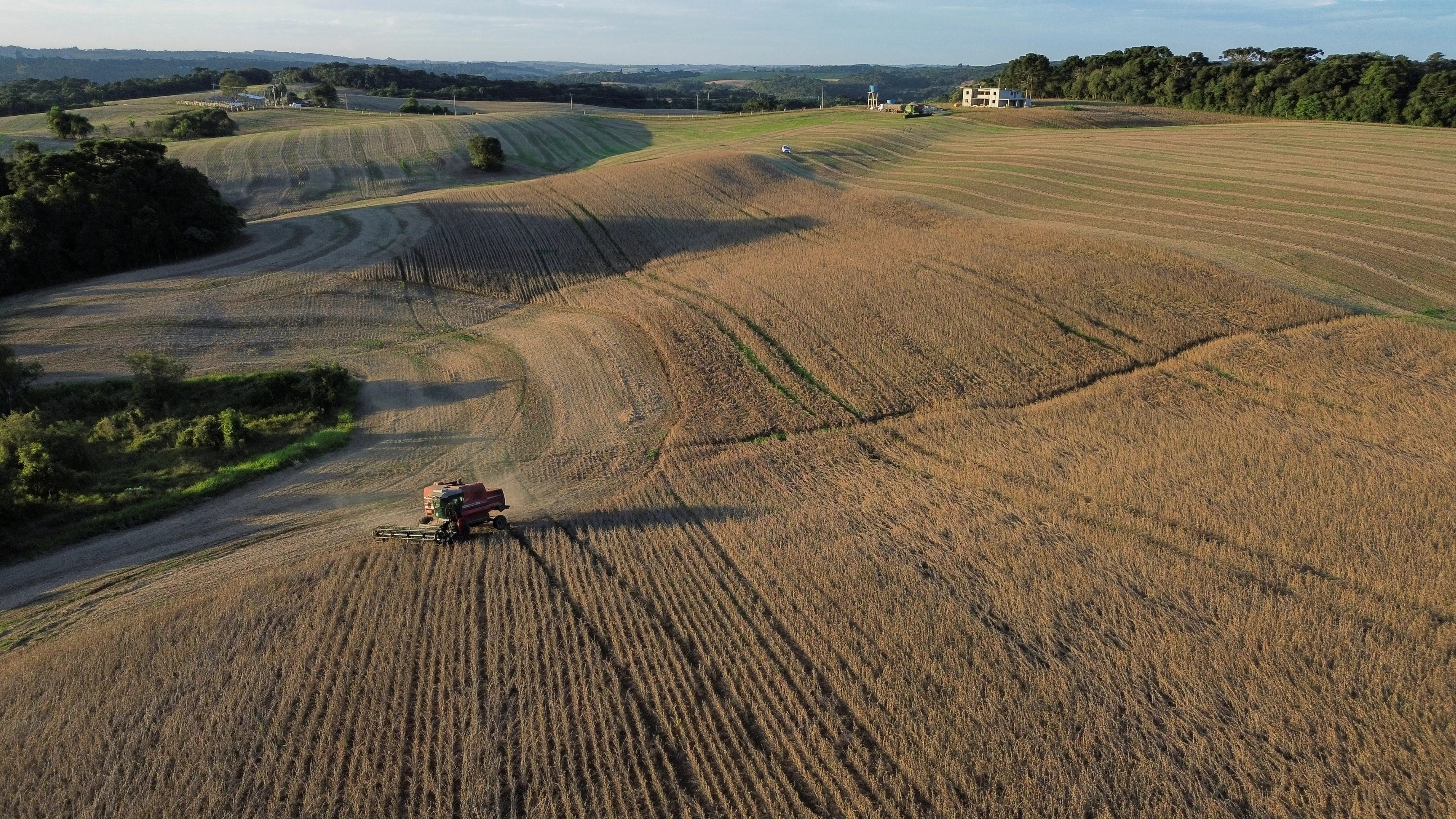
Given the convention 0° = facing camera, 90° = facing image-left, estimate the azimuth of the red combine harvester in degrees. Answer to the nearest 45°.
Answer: approximately 45°
